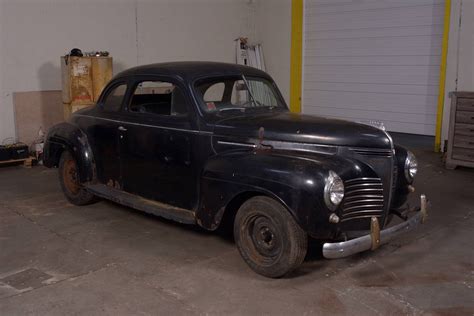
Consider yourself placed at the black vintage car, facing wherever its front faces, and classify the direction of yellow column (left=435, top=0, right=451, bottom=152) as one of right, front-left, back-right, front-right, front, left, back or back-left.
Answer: left

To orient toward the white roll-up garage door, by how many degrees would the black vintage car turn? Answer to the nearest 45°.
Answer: approximately 90° to its left

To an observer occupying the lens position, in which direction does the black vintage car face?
facing the viewer and to the right of the viewer

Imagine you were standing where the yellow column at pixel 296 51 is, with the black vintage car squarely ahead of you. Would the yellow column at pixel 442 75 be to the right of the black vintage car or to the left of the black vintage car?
left

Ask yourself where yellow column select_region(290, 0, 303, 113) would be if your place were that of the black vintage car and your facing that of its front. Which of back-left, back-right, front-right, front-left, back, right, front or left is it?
back-left
